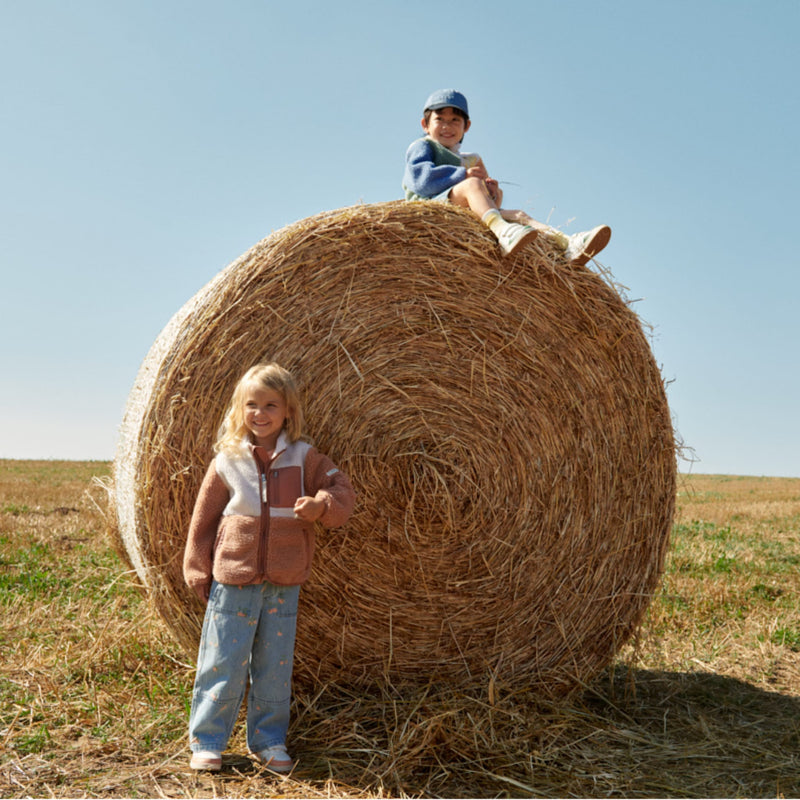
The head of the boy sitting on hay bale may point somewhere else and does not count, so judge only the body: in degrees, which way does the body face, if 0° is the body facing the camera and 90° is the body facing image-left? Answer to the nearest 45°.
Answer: approximately 315°
